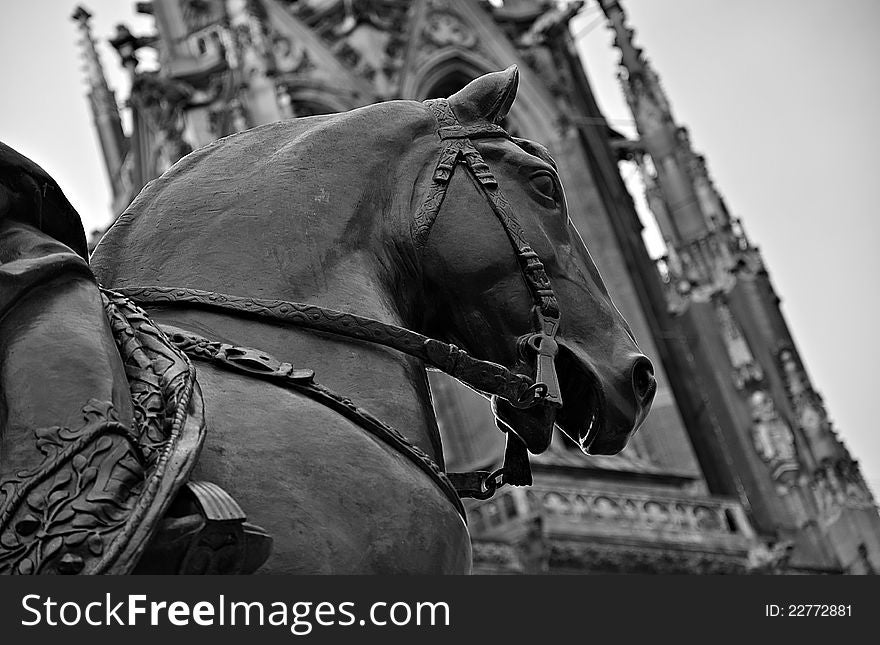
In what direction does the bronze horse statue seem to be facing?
to the viewer's right
